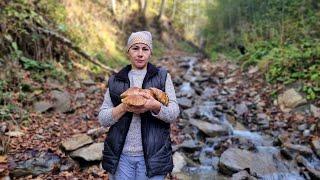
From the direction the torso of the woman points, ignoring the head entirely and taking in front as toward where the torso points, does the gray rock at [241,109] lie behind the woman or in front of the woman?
behind

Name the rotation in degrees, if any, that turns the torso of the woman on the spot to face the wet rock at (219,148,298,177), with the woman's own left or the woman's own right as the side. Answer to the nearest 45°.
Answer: approximately 135° to the woman's own left

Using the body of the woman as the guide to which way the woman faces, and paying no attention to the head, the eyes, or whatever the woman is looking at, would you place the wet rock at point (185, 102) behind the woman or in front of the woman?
behind

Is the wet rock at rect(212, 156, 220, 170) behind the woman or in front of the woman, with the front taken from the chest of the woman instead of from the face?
behind

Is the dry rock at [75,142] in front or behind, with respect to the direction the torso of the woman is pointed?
behind

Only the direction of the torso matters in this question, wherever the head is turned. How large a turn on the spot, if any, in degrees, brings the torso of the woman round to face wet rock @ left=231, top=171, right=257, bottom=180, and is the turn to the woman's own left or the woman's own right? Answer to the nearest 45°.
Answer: approximately 135° to the woman's own left

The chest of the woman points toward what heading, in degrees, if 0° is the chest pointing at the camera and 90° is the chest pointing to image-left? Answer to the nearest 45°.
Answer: approximately 0°

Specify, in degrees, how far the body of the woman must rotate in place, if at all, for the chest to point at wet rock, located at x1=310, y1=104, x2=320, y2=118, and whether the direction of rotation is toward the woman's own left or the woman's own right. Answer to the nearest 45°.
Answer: approximately 135° to the woman's own left

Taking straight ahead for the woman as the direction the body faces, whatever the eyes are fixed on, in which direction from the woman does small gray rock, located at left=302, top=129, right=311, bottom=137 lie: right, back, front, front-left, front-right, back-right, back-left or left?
back-left
